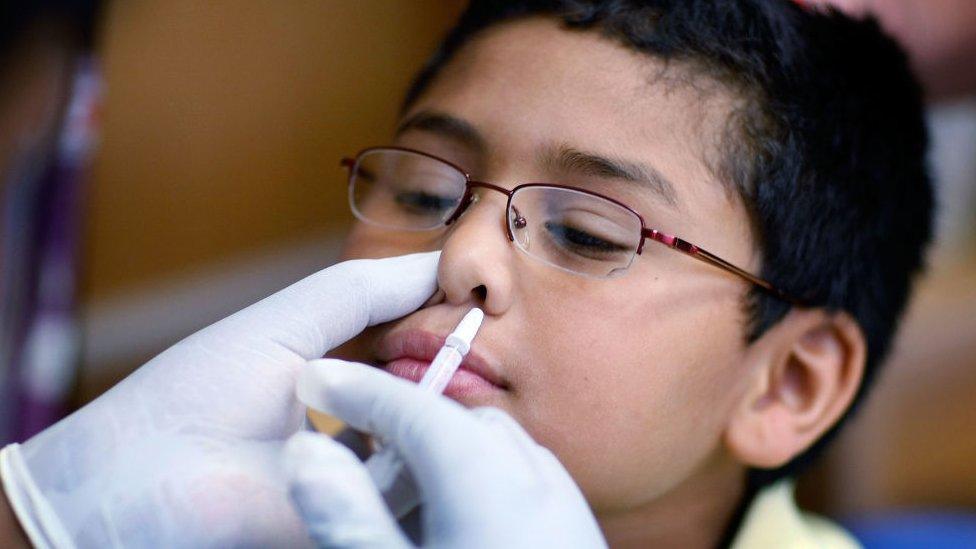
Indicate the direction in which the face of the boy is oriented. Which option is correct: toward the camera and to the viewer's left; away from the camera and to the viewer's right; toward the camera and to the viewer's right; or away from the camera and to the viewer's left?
toward the camera and to the viewer's left
